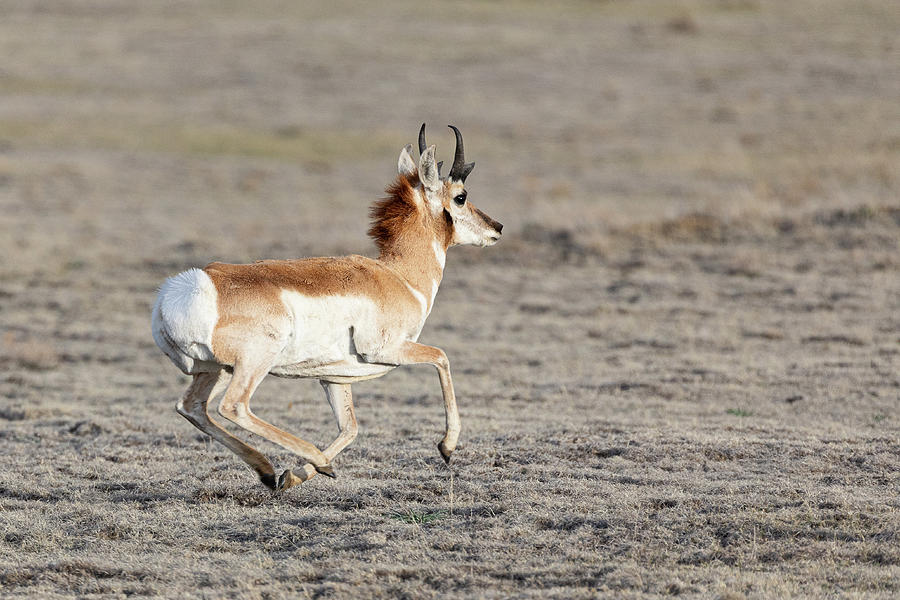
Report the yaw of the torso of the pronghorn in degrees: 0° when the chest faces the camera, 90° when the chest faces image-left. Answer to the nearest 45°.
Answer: approximately 270°
